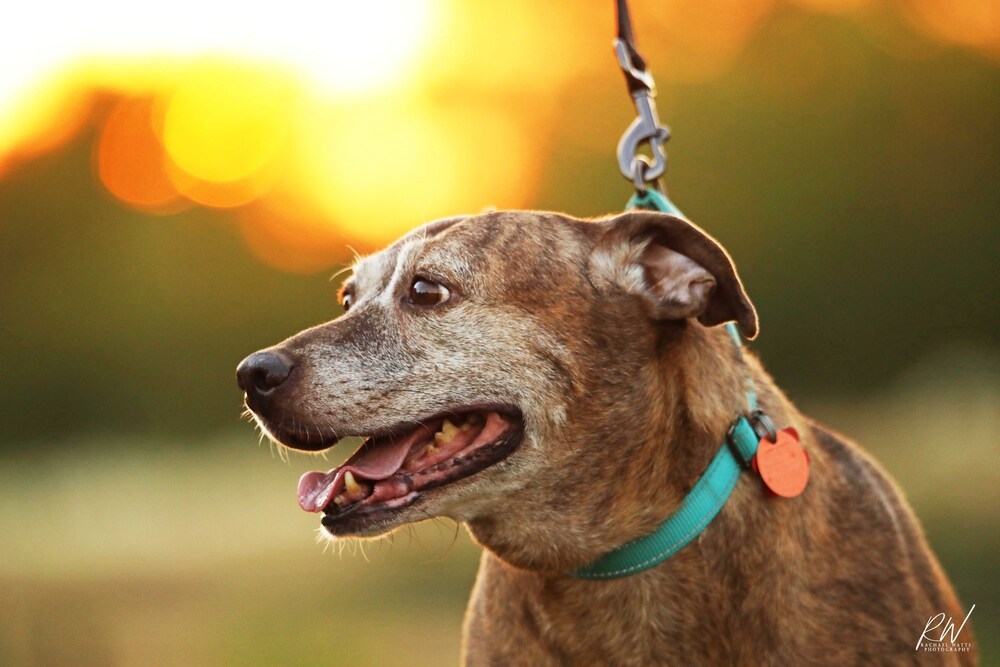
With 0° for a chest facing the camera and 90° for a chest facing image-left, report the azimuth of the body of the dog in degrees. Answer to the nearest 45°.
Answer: approximately 45°
